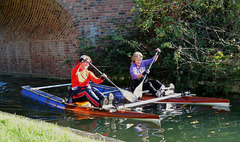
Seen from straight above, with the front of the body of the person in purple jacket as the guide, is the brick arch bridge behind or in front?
behind

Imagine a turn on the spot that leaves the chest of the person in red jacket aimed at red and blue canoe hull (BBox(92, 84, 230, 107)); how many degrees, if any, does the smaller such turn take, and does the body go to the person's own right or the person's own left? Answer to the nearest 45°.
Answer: approximately 45° to the person's own left

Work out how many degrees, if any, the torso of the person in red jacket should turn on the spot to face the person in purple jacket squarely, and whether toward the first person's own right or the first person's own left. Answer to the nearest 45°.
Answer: approximately 45° to the first person's own left
